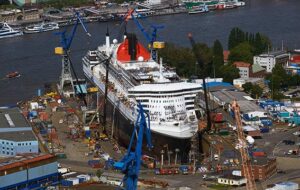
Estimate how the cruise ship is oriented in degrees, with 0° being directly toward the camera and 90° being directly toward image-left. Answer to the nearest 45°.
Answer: approximately 315°

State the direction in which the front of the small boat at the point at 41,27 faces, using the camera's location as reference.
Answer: facing to the left of the viewer

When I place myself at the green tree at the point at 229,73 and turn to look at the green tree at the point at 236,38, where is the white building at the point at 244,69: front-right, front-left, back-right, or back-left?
front-right

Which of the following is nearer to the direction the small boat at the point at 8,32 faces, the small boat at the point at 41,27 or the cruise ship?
the small boat

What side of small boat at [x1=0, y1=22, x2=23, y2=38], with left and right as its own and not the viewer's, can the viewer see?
right
